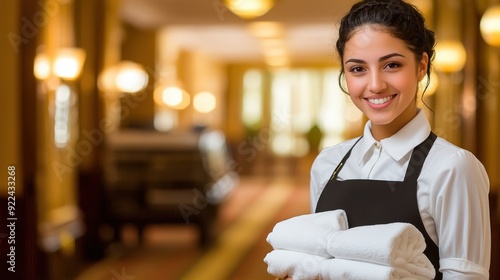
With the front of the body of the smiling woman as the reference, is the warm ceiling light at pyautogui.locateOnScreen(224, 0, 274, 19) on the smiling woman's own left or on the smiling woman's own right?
on the smiling woman's own right

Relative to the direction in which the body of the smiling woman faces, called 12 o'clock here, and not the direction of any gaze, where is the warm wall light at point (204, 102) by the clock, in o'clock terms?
The warm wall light is roughly at 4 o'clock from the smiling woman.

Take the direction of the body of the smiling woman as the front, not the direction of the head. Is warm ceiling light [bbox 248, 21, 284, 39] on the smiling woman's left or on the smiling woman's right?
on the smiling woman's right

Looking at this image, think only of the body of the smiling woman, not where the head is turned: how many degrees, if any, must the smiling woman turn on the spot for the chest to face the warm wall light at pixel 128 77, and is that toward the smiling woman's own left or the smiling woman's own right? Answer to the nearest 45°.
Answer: approximately 90° to the smiling woman's own right

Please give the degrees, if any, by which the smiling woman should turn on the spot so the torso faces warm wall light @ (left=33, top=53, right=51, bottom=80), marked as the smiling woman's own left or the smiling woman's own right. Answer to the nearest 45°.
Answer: approximately 90° to the smiling woman's own right

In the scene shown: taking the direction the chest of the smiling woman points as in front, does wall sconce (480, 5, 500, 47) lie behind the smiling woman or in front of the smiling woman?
behind

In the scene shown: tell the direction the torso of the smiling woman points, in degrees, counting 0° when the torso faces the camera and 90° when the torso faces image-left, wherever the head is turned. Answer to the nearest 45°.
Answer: approximately 45°

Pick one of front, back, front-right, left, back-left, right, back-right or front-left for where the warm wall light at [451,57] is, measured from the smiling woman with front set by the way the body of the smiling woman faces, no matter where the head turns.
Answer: back-right
